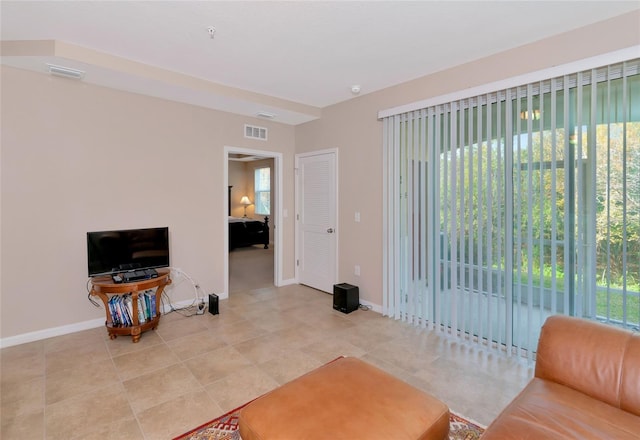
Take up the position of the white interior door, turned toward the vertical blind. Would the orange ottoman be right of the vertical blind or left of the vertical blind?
right

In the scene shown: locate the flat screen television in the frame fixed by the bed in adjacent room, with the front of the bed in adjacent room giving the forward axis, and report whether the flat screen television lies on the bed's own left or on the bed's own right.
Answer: on the bed's own right

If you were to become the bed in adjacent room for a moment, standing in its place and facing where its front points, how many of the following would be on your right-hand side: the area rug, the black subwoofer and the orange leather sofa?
3

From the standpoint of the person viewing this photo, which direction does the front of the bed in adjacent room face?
facing to the right of the viewer

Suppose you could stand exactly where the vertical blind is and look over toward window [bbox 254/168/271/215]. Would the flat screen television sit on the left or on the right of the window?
left

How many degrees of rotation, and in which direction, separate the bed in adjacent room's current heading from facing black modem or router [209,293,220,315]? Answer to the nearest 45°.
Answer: approximately 90° to its right

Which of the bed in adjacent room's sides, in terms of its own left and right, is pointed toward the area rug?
right

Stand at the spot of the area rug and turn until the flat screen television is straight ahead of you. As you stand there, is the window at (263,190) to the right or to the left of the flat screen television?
right
